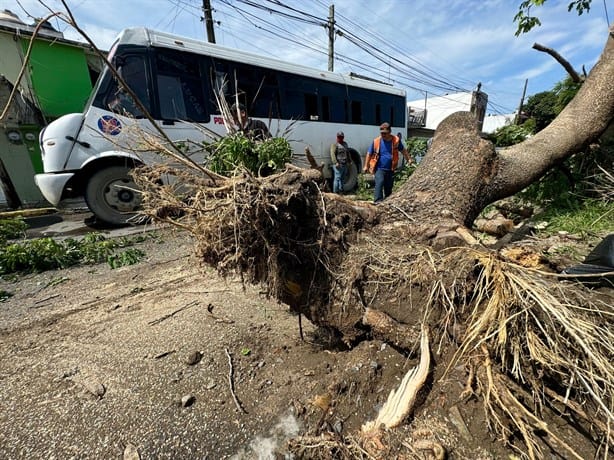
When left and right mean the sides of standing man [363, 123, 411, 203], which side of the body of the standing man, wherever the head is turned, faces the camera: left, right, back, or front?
front

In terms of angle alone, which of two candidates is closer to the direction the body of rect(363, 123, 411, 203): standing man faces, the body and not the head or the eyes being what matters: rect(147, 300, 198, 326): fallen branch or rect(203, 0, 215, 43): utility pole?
the fallen branch

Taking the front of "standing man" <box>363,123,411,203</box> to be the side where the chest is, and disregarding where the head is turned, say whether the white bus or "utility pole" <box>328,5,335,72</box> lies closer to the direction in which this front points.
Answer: the white bus

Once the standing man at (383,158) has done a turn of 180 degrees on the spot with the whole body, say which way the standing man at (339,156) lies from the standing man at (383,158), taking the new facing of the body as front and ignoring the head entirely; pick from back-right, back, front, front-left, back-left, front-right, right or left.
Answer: front-left

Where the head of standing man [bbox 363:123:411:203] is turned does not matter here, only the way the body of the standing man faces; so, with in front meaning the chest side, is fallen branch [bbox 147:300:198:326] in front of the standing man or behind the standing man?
in front

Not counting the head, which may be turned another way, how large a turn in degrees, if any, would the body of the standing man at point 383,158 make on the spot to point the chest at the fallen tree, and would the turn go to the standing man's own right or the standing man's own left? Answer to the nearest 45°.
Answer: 0° — they already face it

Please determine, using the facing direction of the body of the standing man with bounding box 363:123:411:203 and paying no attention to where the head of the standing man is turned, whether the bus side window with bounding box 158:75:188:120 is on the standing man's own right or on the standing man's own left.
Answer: on the standing man's own right

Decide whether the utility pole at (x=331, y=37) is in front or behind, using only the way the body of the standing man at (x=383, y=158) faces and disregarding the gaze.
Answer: behind

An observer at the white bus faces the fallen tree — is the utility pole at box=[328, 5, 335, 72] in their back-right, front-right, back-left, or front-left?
back-left

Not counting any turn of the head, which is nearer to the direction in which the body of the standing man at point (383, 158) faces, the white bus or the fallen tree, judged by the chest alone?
the fallen tree

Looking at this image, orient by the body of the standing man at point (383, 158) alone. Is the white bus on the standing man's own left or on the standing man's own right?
on the standing man's own right

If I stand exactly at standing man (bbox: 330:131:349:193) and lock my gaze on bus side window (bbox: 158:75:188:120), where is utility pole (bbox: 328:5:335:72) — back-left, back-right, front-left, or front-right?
back-right
